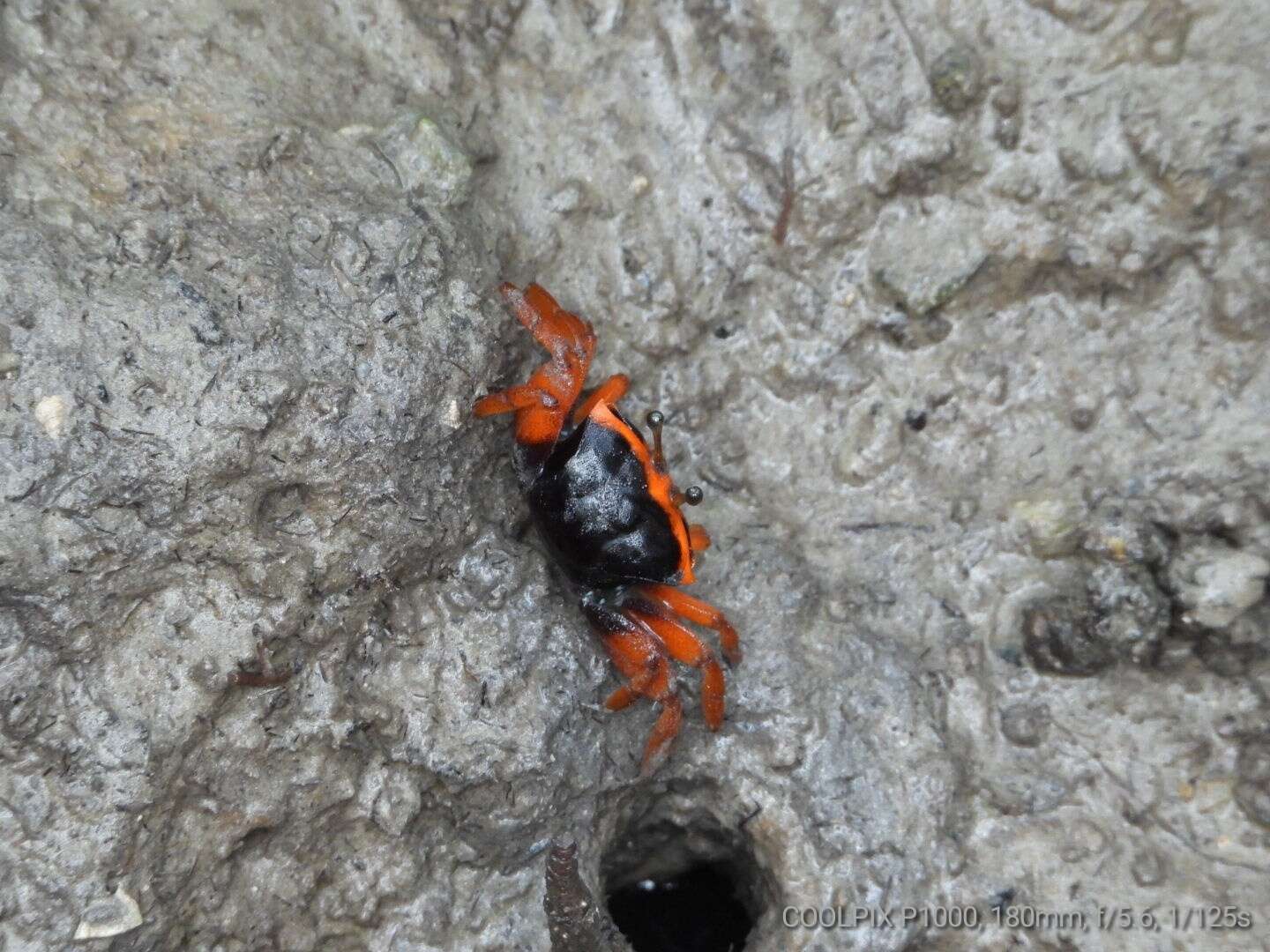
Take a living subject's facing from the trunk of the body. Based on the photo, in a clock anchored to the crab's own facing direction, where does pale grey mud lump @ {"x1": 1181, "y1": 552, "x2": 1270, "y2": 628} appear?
The pale grey mud lump is roughly at 2 o'clock from the crab.

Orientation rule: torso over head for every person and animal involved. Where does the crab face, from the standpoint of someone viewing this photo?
facing away from the viewer and to the right of the viewer

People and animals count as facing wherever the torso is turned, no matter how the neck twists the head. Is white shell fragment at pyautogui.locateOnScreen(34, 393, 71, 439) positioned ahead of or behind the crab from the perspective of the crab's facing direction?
behind

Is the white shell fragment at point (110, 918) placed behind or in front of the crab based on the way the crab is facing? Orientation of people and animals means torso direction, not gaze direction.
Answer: behind
